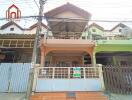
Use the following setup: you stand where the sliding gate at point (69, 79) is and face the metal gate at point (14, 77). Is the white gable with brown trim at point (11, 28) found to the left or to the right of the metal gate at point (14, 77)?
right

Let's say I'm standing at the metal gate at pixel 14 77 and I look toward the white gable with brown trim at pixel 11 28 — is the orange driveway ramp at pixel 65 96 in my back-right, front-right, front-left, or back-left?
back-right

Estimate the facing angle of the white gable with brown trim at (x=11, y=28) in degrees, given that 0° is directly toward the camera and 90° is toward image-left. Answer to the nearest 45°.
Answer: approximately 0°

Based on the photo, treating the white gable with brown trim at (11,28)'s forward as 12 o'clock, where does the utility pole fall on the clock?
The utility pole is roughly at 12 o'clock from the white gable with brown trim.

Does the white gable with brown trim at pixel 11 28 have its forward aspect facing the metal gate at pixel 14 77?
yes

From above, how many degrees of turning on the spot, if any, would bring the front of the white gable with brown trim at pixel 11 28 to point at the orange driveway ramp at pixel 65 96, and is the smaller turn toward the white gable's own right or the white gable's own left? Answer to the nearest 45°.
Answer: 0° — it already faces it
